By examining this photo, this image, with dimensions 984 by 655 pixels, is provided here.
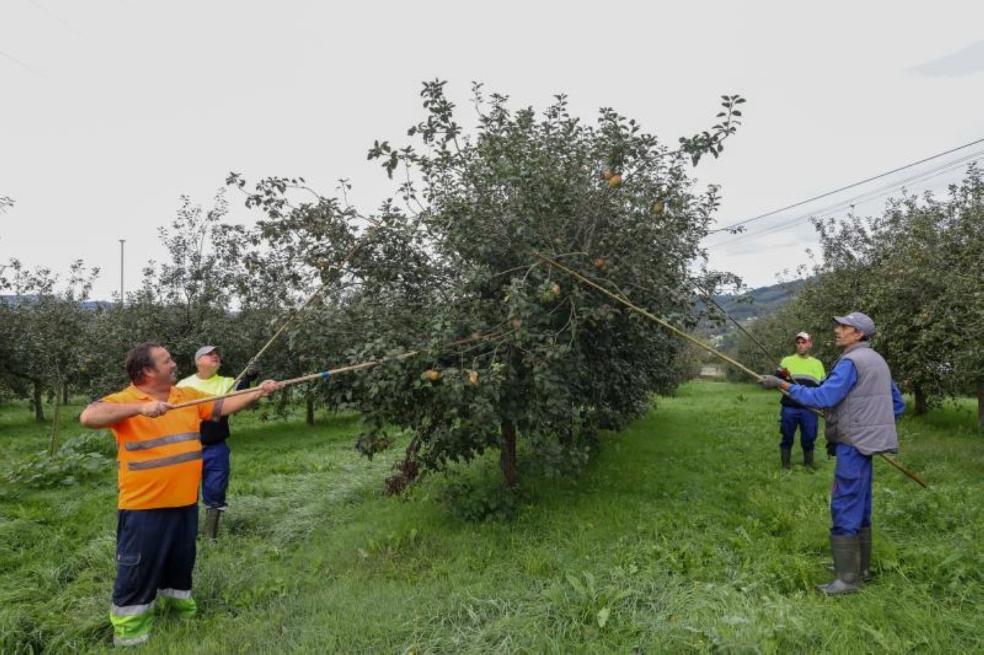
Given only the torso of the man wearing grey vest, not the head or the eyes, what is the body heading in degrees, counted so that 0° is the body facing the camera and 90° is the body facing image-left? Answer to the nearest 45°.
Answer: approximately 90°

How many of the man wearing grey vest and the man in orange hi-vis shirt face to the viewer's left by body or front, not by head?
1

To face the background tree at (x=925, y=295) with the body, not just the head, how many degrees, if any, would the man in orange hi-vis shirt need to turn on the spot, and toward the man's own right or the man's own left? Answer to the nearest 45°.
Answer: approximately 45° to the man's own left

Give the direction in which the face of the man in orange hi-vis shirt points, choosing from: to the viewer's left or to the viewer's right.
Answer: to the viewer's right

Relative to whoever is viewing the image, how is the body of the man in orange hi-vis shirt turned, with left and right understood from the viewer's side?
facing the viewer and to the right of the viewer

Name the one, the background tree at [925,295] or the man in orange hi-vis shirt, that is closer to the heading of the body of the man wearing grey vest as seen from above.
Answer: the man in orange hi-vis shirt

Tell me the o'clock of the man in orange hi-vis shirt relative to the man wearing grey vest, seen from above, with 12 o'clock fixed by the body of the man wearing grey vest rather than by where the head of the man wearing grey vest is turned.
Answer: The man in orange hi-vis shirt is roughly at 11 o'clock from the man wearing grey vest.

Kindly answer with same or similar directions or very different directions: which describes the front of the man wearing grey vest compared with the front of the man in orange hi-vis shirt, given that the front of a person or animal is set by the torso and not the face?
very different directions
